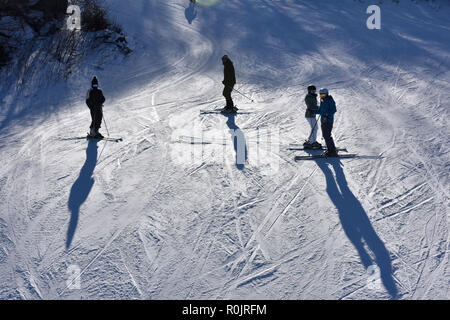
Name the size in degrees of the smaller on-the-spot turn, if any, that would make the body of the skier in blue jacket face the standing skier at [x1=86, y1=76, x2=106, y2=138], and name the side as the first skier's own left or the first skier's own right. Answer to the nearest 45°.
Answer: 0° — they already face them

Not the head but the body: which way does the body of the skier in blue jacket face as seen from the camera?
to the viewer's left

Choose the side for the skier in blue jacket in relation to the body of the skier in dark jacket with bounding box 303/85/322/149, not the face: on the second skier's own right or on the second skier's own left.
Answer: on the second skier's own right

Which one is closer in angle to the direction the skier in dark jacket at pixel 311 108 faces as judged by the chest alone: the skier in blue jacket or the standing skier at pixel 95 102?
the skier in blue jacket

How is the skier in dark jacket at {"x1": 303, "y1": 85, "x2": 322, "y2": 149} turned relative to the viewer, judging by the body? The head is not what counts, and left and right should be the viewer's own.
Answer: facing to the right of the viewer

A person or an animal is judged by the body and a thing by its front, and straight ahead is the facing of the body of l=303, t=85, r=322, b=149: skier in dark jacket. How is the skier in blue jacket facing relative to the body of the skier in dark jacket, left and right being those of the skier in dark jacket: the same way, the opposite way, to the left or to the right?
the opposite way
